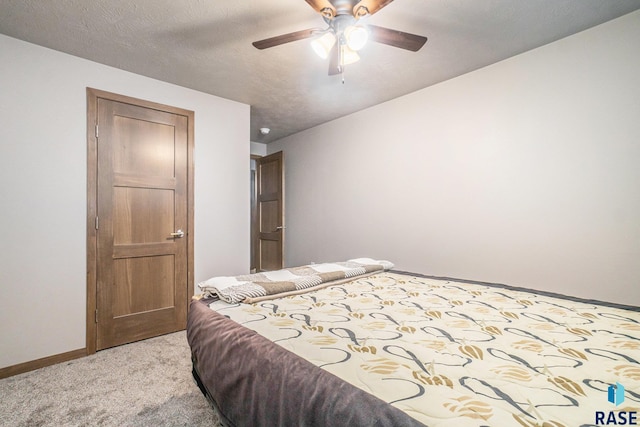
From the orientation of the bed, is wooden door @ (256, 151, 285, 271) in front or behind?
in front

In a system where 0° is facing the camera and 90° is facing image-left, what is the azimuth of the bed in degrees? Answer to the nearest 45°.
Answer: approximately 135°

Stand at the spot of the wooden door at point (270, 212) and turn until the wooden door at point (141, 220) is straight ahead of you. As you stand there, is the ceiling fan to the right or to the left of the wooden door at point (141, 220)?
left

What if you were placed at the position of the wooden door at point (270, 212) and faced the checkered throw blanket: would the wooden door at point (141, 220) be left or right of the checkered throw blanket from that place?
right
